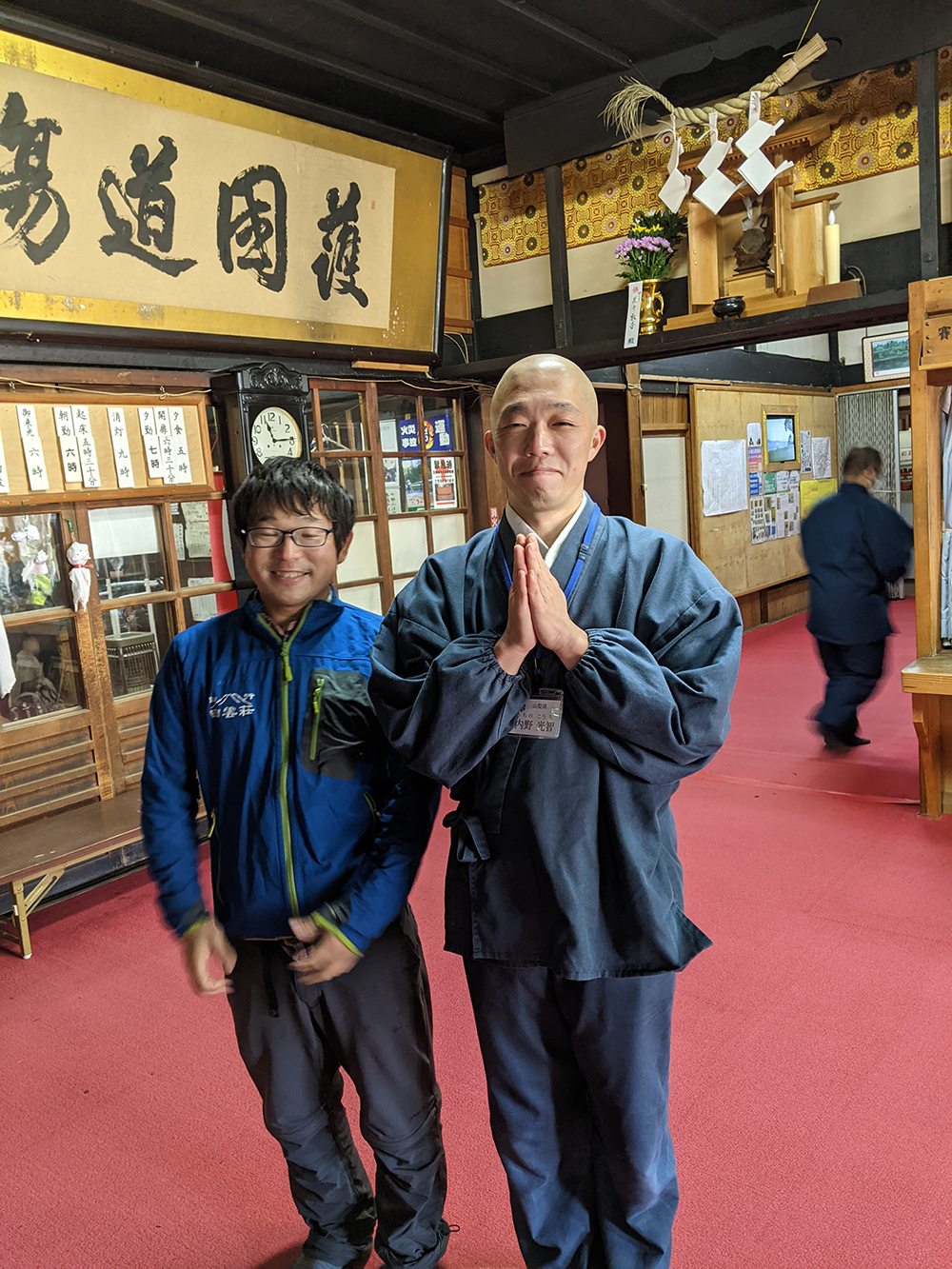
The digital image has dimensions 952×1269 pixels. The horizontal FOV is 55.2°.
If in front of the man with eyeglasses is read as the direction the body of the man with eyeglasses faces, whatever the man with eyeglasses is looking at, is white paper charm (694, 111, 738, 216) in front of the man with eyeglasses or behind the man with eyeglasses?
behind

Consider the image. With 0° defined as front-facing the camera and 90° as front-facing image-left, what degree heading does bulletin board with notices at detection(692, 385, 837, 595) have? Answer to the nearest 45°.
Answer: approximately 315°

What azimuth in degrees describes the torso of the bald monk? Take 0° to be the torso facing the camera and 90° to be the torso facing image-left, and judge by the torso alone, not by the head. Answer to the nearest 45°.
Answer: approximately 0°

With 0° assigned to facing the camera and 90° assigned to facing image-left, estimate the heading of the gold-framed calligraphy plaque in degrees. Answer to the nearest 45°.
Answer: approximately 315°

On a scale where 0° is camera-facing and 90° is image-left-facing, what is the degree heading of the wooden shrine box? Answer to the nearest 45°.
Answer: approximately 45°

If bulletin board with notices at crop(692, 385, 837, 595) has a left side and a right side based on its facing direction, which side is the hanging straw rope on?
on its right

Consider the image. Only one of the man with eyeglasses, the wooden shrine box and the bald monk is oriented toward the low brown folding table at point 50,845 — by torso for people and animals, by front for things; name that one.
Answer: the wooden shrine box

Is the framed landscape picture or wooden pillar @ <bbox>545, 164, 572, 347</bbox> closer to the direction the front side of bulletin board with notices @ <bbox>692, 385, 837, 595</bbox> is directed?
the wooden pillar

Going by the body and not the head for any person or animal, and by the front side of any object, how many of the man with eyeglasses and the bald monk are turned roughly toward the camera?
2
